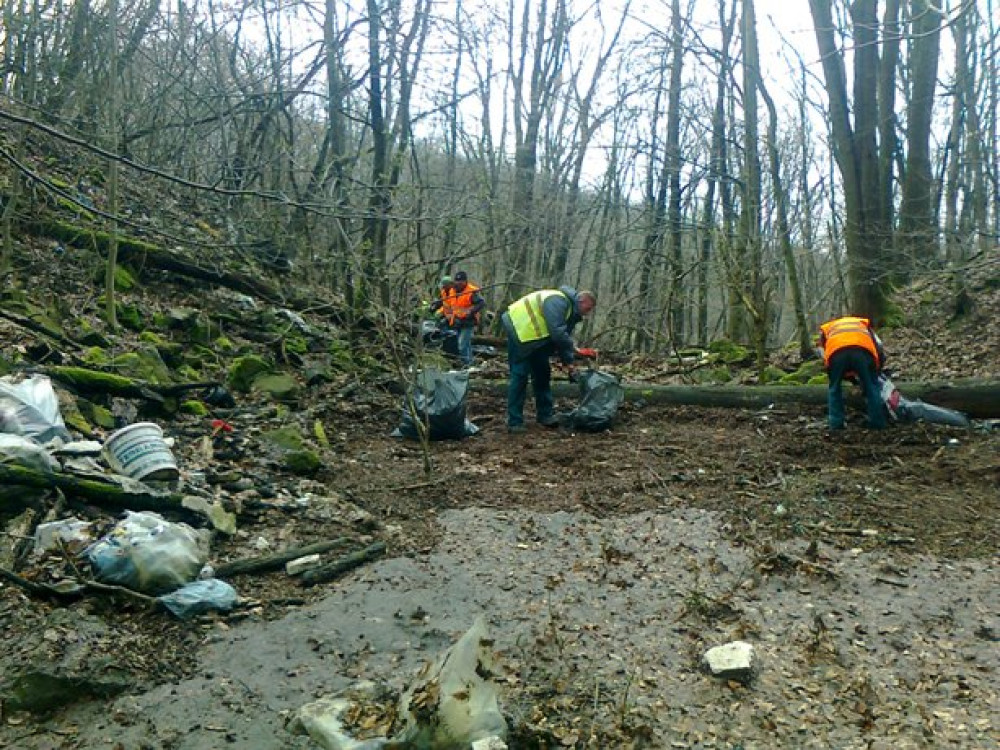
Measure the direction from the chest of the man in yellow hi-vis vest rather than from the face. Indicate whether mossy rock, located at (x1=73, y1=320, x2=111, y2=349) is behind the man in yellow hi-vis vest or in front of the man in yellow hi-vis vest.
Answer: behind

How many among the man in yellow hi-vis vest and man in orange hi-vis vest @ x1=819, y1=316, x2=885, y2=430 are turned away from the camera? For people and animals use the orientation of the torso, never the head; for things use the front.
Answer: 1

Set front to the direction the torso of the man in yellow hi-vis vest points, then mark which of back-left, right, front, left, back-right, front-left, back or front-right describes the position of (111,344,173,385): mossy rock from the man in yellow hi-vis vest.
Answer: back

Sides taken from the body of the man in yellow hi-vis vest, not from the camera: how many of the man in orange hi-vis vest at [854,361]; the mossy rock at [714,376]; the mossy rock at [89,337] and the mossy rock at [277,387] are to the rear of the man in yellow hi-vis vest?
2

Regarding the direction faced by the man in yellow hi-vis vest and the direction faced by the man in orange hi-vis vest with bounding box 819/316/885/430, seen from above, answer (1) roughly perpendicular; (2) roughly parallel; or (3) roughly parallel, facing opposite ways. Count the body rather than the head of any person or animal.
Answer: roughly perpendicular

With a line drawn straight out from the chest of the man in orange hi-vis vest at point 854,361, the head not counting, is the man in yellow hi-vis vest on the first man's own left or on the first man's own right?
on the first man's own left

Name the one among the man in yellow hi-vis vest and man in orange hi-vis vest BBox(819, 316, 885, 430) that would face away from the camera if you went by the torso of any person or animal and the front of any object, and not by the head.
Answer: the man in orange hi-vis vest

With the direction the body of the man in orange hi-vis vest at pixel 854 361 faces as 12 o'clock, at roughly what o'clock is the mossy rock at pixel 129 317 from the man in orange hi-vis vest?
The mossy rock is roughly at 9 o'clock from the man in orange hi-vis vest.

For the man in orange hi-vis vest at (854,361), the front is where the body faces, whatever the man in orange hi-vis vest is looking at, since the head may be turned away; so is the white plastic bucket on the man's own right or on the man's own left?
on the man's own left

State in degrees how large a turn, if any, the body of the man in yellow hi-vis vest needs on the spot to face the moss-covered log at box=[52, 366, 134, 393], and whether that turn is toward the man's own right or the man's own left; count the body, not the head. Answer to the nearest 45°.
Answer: approximately 135° to the man's own right

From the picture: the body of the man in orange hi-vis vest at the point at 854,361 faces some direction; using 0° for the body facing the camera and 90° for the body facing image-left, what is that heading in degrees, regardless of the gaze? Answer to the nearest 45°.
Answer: approximately 180°

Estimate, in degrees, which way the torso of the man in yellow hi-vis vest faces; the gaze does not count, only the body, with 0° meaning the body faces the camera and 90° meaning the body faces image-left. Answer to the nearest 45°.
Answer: approximately 270°

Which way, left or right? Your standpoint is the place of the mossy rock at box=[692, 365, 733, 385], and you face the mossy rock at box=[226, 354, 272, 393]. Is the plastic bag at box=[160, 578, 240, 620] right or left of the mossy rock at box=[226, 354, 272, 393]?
left

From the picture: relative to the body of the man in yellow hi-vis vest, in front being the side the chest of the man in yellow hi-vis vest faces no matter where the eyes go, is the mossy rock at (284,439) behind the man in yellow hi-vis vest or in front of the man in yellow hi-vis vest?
behind
